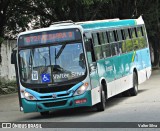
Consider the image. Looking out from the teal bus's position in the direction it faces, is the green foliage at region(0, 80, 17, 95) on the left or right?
on its right

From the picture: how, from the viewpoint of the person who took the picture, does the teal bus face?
facing the viewer and to the left of the viewer
